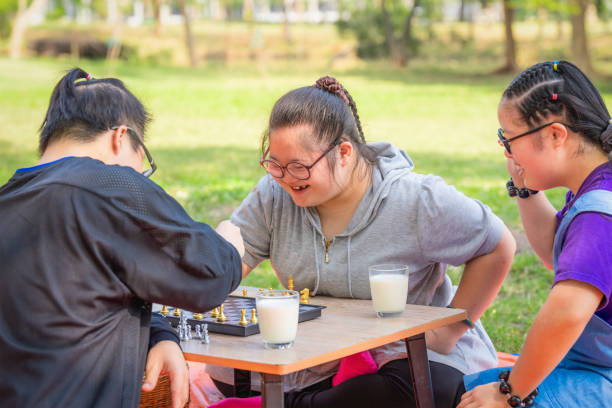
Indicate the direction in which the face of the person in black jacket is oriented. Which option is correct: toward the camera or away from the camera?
away from the camera

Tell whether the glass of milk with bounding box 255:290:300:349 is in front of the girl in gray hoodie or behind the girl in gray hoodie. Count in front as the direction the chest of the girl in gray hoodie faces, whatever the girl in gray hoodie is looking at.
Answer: in front

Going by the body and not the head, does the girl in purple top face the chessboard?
yes

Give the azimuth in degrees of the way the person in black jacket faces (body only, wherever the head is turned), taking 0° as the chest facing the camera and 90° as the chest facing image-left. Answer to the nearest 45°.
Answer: approximately 225°

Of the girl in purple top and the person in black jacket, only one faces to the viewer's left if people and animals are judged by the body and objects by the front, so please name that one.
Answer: the girl in purple top

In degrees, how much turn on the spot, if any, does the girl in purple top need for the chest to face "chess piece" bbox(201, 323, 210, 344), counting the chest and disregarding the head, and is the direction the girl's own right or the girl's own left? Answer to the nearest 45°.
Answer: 0° — they already face it

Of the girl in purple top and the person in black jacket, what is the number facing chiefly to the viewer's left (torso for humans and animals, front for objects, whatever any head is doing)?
1

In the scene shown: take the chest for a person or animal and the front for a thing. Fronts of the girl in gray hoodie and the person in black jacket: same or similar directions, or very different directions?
very different directions

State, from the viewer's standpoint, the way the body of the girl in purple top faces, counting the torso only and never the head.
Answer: to the viewer's left

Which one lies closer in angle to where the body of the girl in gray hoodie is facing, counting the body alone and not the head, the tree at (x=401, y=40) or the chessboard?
the chessboard
